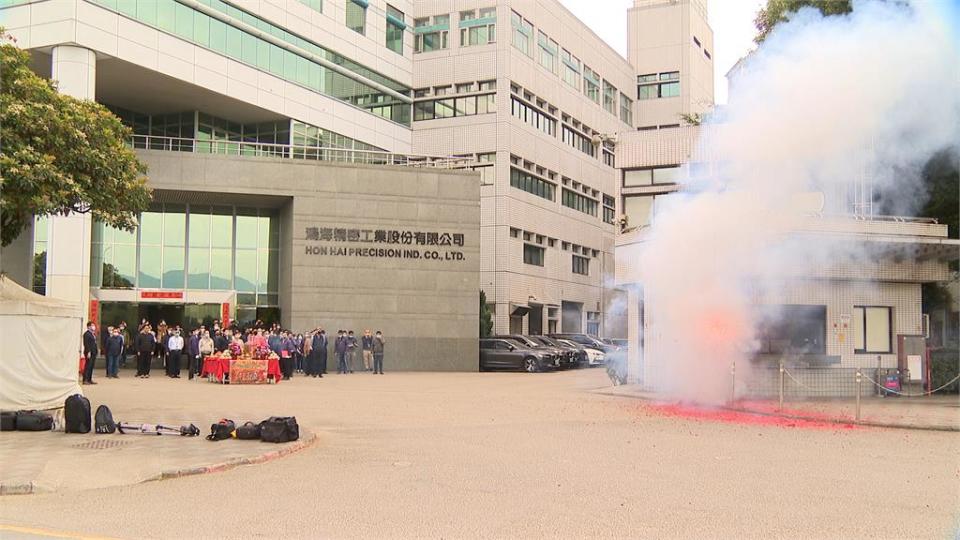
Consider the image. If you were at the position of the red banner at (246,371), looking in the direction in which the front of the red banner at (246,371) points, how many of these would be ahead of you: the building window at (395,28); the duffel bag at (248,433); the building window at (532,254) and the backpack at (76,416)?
2

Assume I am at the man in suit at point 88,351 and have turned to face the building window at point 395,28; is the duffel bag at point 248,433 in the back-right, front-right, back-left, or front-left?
back-right

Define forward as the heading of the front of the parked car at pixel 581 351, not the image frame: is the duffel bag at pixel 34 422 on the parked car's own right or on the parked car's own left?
on the parked car's own right

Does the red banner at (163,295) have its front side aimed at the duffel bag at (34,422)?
yes

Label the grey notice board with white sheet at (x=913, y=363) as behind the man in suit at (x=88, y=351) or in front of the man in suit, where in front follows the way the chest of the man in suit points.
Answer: in front

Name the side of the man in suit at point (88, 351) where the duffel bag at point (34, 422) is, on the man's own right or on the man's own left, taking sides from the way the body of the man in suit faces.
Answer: on the man's own right

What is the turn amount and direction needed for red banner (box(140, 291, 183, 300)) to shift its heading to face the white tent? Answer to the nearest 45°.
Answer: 0° — it already faces it

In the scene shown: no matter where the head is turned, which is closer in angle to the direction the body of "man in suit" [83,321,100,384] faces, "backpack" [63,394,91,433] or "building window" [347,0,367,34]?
the backpack

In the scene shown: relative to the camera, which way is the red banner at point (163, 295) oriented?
toward the camera

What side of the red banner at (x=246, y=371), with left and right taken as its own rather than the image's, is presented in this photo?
front

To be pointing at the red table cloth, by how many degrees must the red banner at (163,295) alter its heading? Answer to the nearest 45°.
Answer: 0° — it already faces it

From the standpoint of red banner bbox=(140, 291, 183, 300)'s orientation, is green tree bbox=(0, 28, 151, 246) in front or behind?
in front

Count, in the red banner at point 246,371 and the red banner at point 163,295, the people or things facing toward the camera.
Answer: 2

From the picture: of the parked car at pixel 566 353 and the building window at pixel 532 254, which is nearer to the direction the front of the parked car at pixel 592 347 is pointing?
the parked car

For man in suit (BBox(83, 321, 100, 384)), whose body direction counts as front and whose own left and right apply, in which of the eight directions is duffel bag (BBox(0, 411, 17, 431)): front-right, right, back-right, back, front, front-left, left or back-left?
front-right
